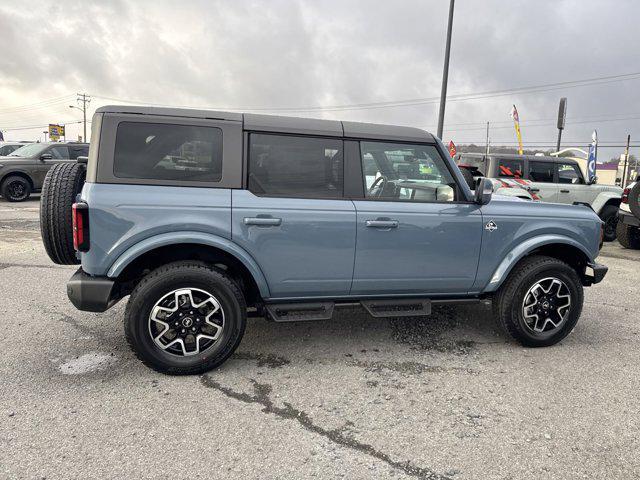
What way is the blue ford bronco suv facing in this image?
to the viewer's right

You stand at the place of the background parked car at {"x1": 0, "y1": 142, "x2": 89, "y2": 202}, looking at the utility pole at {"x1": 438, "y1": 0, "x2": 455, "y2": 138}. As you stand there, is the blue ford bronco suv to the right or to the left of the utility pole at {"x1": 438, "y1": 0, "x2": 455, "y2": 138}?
right

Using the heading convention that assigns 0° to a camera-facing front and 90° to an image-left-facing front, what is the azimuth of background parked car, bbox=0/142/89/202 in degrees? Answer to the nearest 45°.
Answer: approximately 90°

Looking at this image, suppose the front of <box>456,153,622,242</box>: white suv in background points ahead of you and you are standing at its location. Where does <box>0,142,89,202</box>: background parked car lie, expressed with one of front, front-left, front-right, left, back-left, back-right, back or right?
back

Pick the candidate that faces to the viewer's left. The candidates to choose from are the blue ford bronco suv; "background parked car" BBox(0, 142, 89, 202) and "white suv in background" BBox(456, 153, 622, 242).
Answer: the background parked car

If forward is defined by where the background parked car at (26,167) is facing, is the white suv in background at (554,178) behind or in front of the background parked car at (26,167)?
behind

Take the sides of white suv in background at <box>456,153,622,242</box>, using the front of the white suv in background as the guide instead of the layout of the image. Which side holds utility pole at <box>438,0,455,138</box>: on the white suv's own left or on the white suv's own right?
on the white suv's own left

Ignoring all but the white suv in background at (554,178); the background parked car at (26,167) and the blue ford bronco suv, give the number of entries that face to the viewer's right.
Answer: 2

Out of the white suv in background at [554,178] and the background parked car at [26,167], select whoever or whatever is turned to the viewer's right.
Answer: the white suv in background

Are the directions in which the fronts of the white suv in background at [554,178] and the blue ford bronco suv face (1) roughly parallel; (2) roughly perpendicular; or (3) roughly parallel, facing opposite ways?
roughly parallel

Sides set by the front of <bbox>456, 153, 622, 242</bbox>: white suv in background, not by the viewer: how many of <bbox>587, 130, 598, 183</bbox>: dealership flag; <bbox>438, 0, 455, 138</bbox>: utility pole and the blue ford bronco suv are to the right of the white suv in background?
1

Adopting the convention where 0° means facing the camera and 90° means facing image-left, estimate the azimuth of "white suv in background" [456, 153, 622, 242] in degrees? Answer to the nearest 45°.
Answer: approximately 270°
